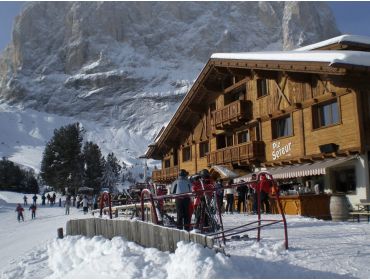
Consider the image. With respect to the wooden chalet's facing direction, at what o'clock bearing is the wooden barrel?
The wooden barrel is roughly at 10 o'clock from the wooden chalet.

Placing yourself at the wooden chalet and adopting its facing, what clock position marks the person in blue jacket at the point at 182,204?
The person in blue jacket is roughly at 11 o'clock from the wooden chalet.

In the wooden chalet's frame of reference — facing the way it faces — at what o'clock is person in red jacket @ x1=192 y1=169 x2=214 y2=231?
The person in red jacket is roughly at 11 o'clock from the wooden chalet.

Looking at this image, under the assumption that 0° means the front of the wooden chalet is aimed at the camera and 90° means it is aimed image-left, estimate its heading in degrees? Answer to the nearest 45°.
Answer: approximately 45°
